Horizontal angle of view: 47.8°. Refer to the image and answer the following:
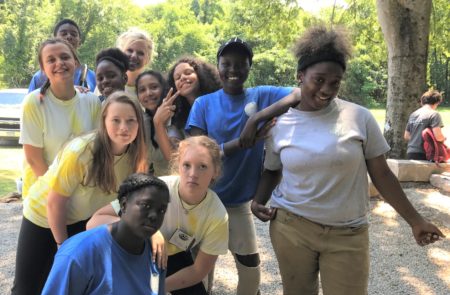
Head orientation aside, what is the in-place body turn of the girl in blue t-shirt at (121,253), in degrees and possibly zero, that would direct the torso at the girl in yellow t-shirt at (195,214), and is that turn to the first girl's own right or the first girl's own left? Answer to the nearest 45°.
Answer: approximately 90° to the first girl's own left

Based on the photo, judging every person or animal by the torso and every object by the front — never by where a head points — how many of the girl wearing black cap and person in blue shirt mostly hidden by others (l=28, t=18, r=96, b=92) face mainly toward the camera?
2

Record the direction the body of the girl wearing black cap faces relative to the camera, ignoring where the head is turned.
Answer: toward the camera

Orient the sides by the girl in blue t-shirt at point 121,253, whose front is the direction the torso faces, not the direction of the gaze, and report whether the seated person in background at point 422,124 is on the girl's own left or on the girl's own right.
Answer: on the girl's own left

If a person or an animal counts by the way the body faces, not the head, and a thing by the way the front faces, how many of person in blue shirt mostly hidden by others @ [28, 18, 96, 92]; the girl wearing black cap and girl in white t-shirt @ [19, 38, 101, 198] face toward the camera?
3

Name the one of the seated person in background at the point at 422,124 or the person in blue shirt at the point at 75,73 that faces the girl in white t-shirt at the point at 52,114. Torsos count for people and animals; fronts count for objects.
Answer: the person in blue shirt at the point at 75,73

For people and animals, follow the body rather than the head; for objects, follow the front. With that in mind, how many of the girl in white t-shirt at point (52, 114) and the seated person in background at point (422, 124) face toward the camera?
1

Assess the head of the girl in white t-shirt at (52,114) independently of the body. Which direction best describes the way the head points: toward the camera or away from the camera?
toward the camera

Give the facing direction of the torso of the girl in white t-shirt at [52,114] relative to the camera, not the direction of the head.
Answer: toward the camera

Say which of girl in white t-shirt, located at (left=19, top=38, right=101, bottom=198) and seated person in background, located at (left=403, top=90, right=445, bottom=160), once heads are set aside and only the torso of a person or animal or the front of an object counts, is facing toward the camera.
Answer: the girl in white t-shirt

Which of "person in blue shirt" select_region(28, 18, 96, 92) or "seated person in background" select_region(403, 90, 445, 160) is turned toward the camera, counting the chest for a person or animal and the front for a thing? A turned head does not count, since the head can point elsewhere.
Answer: "person in blue shirt" select_region(28, 18, 96, 92)
